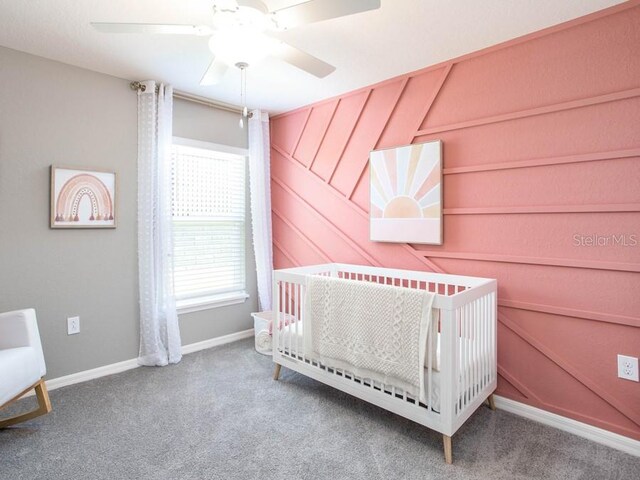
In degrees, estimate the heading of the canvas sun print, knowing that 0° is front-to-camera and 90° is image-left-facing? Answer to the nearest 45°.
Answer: approximately 45°

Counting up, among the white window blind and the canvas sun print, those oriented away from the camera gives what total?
0

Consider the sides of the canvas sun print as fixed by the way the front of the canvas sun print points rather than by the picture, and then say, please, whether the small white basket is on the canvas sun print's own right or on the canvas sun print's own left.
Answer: on the canvas sun print's own right

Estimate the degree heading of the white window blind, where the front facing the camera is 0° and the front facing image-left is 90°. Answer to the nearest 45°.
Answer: approximately 315°

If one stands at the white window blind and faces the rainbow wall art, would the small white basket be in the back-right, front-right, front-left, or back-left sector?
back-left

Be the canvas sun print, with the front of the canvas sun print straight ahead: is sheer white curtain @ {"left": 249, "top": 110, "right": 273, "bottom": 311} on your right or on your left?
on your right

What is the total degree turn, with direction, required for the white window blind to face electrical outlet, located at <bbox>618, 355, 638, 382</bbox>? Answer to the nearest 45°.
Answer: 0° — it already faces it

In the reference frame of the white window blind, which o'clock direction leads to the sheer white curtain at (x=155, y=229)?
The sheer white curtain is roughly at 3 o'clock from the white window blind.

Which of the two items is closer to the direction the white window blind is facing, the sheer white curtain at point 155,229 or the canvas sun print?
the canvas sun print

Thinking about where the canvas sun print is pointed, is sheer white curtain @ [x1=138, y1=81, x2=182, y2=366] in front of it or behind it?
in front

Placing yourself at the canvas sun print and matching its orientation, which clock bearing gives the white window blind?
The white window blind is roughly at 2 o'clock from the canvas sun print.

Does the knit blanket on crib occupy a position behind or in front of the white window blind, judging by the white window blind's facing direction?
in front
